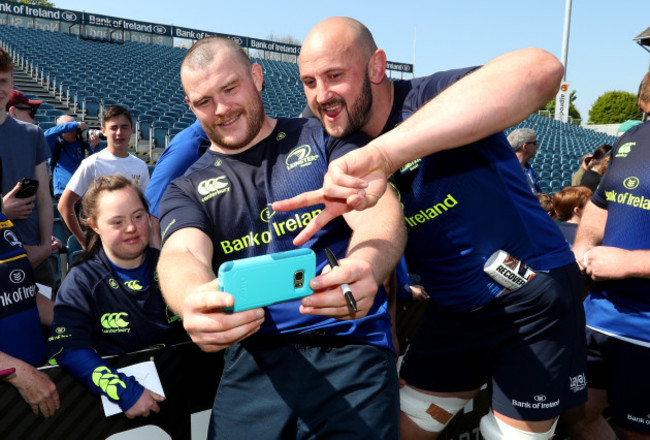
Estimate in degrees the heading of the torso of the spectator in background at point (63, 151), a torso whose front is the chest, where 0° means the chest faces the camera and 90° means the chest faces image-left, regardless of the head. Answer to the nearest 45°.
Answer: approximately 315°

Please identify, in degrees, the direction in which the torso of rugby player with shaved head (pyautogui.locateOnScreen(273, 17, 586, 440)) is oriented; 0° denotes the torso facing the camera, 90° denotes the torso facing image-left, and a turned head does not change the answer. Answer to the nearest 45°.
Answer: approximately 45°

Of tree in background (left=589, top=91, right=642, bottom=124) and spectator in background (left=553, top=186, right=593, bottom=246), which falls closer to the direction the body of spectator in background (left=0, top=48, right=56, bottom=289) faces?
the spectator in background

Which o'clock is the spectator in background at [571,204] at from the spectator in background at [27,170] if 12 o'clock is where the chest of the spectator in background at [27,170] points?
the spectator in background at [571,204] is roughly at 10 o'clock from the spectator in background at [27,170].

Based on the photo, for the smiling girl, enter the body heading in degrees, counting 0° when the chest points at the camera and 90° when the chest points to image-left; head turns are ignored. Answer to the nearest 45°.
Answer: approximately 315°

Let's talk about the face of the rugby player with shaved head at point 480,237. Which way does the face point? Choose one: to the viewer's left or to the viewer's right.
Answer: to the viewer's left

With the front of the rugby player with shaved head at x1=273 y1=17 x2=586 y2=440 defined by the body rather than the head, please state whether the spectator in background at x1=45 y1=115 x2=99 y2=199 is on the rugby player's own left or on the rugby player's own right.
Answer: on the rugby player's own right
